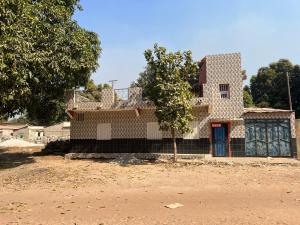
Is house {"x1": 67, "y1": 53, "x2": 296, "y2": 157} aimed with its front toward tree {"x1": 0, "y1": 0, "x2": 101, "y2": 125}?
no

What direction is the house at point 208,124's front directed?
toward the camera

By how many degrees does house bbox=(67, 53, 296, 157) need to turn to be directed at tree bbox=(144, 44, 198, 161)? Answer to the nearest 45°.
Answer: approximately 45° to its right
